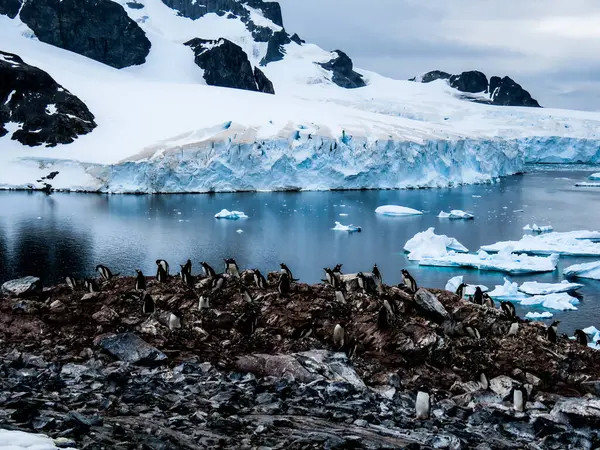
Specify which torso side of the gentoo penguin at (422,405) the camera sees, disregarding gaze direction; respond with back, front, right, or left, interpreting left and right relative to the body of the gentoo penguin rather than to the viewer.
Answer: front

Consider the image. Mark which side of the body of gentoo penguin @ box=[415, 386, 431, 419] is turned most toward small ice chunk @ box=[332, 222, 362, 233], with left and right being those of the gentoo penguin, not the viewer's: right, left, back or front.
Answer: back

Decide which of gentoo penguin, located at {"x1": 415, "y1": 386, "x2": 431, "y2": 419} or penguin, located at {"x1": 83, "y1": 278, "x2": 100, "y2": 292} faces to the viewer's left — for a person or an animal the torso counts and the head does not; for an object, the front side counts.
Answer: the penguin

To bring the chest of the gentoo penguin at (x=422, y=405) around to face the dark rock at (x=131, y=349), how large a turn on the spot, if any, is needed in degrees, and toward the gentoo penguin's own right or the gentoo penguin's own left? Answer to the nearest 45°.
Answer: approximately 90° to the gentoo penguin's own right

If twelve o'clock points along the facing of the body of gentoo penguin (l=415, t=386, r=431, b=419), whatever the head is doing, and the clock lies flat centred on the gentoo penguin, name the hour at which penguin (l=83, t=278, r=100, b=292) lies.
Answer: The penguin is roughly at 4 o'clock from the gentoo penguin.

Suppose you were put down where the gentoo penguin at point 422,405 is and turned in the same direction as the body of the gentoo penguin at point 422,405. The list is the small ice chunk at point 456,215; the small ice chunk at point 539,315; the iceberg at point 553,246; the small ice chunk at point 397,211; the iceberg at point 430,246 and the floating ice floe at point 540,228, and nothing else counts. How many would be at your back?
6

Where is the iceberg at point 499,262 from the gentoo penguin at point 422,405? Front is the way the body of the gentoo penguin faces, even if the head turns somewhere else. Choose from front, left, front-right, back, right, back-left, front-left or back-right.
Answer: back

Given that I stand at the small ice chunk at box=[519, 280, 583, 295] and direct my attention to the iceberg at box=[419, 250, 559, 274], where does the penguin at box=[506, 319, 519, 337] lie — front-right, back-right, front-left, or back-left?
back-left

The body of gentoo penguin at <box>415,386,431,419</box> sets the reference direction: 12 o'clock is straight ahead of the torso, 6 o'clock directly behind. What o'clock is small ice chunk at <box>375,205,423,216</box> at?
The small ice chunk is roughly at 6 o'clock from the gentoo penguin.

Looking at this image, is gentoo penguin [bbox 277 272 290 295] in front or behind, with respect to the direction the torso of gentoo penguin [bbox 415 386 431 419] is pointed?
behind
